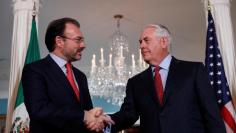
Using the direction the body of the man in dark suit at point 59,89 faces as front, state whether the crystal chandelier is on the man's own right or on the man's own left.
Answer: on the man's own left

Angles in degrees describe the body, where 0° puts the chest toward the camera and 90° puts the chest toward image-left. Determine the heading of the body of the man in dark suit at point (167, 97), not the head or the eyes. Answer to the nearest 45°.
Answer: approximately 45°

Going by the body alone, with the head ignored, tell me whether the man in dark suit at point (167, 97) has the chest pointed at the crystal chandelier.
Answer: no

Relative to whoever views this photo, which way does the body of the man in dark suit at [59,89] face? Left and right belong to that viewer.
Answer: facing the viewer and to the right of the viewer

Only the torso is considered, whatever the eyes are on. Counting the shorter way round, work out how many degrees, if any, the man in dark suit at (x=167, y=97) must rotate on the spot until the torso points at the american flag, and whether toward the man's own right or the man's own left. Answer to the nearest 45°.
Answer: approximately 135° to the man's own right

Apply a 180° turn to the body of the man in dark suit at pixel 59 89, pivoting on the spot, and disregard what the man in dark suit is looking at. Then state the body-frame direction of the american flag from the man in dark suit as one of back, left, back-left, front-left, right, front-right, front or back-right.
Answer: right

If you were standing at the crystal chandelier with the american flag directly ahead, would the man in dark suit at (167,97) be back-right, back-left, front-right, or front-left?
front-right

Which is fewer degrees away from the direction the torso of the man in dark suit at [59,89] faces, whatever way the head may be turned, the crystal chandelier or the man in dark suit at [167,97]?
the man in dark suit

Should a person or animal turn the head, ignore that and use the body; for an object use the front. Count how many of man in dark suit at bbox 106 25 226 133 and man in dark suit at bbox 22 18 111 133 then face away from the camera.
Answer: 0

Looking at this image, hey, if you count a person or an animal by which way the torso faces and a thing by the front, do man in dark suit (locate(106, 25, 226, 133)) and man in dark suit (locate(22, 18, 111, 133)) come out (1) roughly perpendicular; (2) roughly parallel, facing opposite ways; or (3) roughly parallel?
roughly perpendicular

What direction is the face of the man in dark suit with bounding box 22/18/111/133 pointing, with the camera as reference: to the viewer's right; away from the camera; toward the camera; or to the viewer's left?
to the viewer's right

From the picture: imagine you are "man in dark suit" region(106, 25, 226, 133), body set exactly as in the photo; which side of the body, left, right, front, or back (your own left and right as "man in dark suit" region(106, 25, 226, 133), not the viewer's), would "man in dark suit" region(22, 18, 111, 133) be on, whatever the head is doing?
front

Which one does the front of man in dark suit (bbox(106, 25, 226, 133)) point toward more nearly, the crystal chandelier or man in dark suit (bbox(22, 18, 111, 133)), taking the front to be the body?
the man in dark suit

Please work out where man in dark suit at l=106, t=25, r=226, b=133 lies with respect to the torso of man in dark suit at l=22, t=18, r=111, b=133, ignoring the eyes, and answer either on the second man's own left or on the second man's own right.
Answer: on the second man's own left
